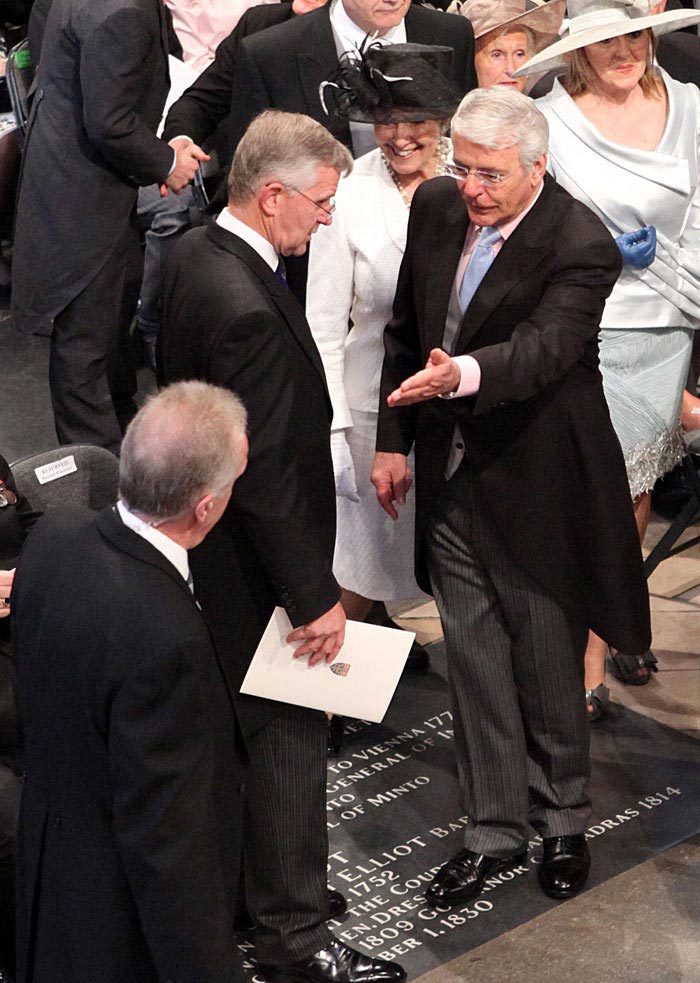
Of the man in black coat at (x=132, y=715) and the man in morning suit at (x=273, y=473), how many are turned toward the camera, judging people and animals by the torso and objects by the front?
0

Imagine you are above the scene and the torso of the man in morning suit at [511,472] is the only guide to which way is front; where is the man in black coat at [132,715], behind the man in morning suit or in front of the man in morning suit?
in front

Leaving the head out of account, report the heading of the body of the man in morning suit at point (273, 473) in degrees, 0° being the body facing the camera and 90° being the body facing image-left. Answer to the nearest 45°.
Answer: approximately 270°

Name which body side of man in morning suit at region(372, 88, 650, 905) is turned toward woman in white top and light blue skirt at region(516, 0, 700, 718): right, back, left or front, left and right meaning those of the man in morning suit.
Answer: back

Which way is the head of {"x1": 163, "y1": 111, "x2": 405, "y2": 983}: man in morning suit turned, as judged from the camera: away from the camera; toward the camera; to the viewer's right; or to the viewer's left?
to the viewer's right

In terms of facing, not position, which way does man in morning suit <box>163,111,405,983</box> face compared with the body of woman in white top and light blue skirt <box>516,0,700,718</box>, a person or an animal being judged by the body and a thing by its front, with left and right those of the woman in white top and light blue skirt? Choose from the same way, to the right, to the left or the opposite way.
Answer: to the left

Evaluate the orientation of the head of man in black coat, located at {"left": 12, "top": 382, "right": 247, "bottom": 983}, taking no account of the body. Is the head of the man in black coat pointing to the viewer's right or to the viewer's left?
to the viewer's right

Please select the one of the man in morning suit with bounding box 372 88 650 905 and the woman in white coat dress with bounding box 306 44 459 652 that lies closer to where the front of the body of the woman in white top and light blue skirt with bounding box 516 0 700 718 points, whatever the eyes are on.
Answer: the man in morning suit

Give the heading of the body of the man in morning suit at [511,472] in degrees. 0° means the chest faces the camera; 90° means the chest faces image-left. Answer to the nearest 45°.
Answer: approximately 45°

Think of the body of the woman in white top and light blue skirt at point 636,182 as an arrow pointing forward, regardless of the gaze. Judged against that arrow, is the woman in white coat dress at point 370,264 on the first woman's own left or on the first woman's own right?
on the first woman's own right

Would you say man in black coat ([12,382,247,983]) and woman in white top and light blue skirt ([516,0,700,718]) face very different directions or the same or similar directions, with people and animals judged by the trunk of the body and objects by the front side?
very different directions

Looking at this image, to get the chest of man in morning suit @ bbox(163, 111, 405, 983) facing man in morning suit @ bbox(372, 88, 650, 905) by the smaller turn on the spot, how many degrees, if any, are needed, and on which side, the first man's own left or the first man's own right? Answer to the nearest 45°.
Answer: approximately 45° to the first man's own left

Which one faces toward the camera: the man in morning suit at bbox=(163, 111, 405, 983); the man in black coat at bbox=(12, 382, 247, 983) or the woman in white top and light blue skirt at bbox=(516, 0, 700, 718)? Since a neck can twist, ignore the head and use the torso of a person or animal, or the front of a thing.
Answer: the woman in white top and light blue skirt
